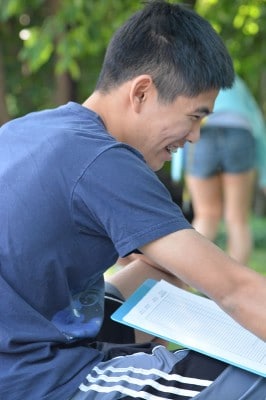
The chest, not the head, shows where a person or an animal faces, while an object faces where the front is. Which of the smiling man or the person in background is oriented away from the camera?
the person in background

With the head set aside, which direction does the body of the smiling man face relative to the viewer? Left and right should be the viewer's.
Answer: facing to the right of the viewer

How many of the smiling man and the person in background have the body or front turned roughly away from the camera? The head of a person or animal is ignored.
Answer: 1

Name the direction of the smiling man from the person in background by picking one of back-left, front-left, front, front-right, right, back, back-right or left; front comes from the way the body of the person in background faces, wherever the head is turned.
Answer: back

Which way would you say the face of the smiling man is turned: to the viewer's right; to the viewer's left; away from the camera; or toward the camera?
to the viewer's right

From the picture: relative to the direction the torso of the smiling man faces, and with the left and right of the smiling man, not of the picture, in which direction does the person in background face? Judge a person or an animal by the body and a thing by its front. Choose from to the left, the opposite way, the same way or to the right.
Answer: to the left

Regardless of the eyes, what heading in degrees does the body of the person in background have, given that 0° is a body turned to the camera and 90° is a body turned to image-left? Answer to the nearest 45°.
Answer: approximately 180°

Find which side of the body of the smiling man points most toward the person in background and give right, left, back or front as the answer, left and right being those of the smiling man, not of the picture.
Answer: left
